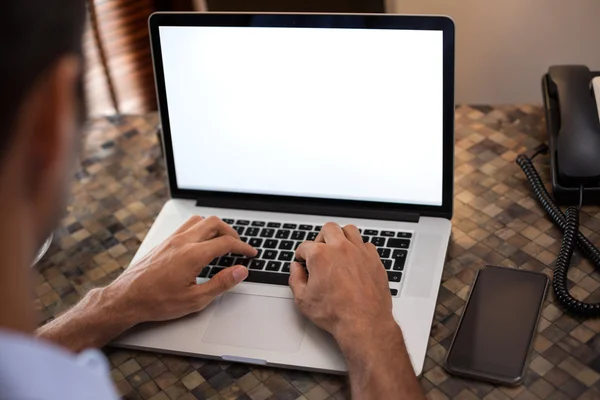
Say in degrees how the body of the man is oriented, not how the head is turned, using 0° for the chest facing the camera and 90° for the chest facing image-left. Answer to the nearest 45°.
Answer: approximately 225°

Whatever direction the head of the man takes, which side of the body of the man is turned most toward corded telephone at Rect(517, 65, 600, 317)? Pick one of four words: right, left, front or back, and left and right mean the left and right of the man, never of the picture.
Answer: front

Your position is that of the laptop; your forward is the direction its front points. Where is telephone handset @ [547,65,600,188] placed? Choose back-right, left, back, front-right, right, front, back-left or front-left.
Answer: left

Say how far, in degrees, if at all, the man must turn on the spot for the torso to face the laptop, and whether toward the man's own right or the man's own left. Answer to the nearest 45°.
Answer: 0° — they already face it

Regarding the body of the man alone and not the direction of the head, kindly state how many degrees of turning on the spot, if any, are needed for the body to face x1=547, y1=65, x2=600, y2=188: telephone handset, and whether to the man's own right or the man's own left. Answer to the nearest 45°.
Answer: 0° — they already face it

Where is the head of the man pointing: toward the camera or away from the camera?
away from the camera

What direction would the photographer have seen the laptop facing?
facing the viewer

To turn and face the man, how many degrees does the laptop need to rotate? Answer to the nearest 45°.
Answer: approximately 45° to its right

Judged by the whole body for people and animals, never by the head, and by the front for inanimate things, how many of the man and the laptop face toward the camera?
1
